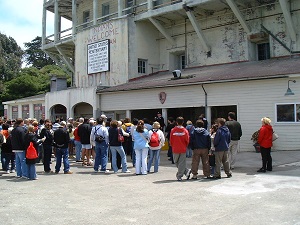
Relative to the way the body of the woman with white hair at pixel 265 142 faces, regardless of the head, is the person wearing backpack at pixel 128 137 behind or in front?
in front

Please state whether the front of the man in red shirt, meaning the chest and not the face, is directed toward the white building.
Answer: yes

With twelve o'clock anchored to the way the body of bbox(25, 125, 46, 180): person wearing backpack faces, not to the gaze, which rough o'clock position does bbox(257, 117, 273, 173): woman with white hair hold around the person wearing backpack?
The woman with white hair is roughly at 2 o'clock from the person wearing backpack.

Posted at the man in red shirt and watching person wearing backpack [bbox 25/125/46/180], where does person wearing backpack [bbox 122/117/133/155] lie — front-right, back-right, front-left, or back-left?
front-right

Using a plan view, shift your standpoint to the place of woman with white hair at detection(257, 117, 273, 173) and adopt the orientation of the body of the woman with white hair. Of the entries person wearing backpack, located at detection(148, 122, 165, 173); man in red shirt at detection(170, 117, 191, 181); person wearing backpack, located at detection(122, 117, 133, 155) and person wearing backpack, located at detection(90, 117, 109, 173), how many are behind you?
0

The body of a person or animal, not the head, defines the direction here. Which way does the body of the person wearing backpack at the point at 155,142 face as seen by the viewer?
away from the camera

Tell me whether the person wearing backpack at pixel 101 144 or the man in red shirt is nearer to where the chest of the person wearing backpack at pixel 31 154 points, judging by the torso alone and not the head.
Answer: the person wearing backpack

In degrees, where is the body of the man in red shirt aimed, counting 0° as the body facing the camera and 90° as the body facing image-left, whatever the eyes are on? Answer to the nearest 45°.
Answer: approximately 180°

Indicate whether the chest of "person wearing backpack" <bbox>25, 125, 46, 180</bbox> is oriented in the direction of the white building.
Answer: yes

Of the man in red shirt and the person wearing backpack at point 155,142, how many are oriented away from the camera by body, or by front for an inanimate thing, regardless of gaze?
2

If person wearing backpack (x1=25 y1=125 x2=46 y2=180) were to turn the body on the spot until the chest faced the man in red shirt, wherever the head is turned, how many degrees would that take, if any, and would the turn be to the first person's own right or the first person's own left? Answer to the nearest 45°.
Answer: approximately 90° to the first person's own right

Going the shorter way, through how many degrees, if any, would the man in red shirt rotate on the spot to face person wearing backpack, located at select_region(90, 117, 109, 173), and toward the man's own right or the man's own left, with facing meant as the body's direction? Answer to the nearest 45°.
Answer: approximately 45° to the man's own left

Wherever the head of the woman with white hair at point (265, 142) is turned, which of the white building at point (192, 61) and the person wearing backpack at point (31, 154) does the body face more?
the person wearing backpack
